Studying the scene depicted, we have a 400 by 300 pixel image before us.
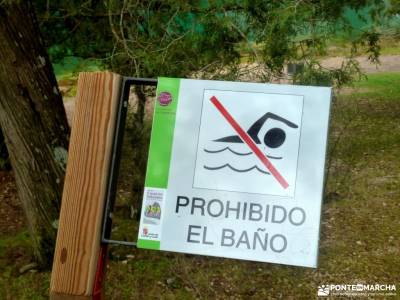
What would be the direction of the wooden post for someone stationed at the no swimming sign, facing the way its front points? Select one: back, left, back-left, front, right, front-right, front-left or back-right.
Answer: right

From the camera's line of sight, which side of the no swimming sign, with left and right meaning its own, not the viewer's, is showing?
front

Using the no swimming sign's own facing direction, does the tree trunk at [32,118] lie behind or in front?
behind
